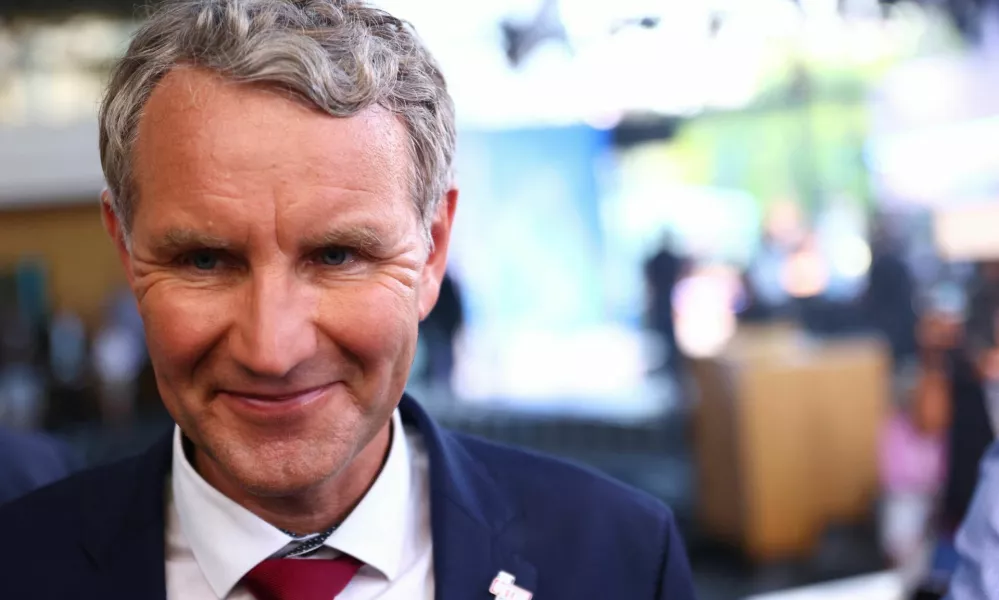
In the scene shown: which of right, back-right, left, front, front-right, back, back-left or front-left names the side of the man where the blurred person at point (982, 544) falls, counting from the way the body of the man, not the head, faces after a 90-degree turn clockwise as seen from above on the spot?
back

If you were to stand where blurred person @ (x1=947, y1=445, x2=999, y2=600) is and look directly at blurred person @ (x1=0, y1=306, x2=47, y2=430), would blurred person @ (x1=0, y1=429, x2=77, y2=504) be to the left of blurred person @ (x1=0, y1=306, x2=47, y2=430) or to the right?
left

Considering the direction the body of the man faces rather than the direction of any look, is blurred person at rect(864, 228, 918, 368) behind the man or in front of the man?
behind

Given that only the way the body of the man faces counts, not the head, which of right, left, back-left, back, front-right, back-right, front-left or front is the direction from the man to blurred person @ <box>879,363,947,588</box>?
back-left

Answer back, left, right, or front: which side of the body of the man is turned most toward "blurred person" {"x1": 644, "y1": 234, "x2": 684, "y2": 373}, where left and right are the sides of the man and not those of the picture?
back

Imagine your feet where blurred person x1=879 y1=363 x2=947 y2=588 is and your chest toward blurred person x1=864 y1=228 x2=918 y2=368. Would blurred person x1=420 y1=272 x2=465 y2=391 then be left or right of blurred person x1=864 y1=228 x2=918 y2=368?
left

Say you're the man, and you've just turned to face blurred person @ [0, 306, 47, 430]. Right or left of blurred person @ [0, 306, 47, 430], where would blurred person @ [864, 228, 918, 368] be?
right

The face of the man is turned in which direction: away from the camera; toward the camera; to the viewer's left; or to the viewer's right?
toward the camera

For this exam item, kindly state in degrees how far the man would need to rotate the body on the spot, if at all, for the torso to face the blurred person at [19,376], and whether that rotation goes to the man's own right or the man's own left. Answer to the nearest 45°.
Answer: approximately 180°

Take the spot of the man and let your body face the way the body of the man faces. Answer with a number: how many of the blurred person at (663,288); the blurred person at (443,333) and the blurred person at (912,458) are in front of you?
0

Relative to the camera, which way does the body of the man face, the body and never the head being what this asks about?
toward the camera

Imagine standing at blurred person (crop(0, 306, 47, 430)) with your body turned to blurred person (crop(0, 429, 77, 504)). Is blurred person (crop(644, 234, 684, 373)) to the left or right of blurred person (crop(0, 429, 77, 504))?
left

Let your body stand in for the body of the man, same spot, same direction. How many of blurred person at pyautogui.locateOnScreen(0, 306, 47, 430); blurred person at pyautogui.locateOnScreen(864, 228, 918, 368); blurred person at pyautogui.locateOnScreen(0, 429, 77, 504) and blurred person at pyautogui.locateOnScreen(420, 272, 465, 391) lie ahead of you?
0

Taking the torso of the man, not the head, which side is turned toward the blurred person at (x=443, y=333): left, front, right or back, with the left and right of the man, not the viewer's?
back
